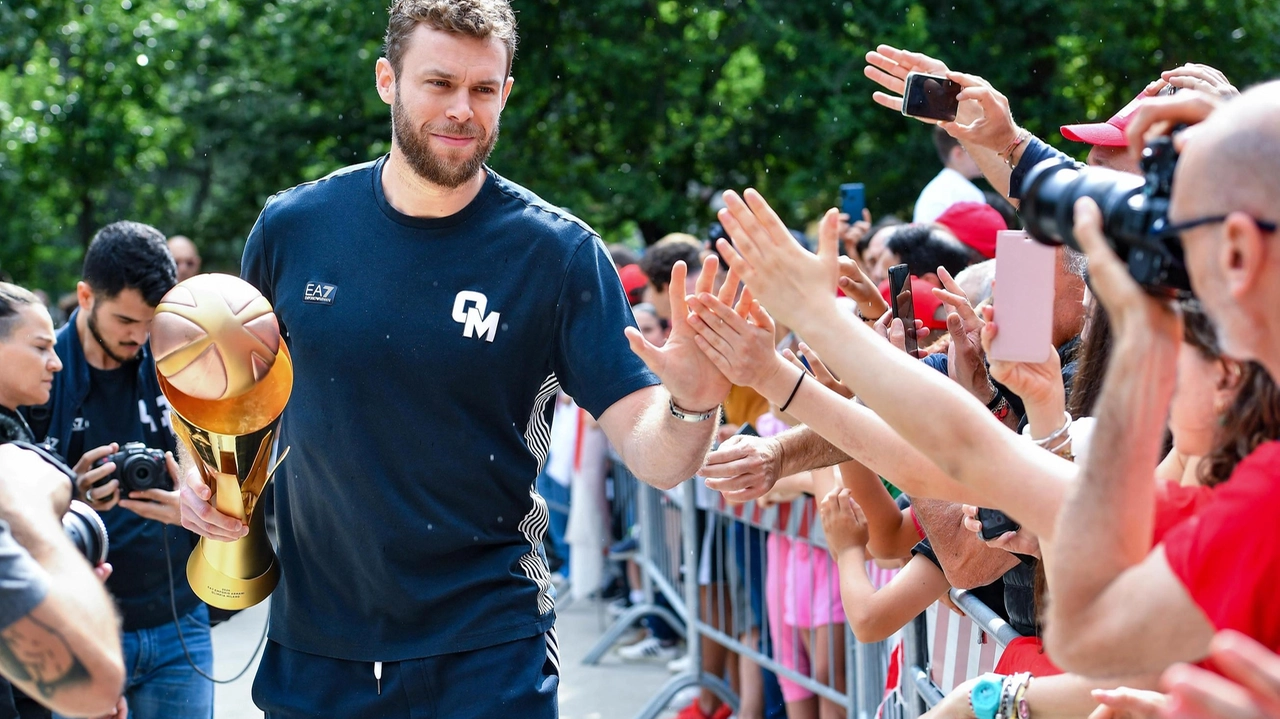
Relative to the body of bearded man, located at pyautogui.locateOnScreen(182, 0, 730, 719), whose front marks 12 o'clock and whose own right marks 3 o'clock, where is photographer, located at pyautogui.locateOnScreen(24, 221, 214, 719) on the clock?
The photographer is roughly at 5 o'clock from the bearded man.

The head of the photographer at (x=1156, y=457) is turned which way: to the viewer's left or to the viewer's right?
to the viewer's left

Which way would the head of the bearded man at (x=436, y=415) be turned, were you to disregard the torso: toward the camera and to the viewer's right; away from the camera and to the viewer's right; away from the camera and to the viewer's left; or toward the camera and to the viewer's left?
toward the camera and to the viewer's right

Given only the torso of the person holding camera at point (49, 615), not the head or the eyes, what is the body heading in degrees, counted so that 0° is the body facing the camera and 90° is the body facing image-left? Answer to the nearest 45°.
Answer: approximately 270°

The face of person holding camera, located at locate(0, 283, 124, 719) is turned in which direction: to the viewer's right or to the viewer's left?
to the viewer's right

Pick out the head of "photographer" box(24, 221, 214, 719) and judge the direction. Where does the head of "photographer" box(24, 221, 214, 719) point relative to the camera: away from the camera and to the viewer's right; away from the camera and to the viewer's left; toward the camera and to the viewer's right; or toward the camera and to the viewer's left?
toward the camera and to the viewer's right
